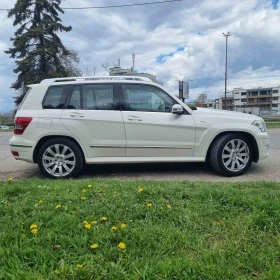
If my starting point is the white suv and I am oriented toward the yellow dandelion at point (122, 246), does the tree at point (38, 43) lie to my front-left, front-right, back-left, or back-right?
back-right

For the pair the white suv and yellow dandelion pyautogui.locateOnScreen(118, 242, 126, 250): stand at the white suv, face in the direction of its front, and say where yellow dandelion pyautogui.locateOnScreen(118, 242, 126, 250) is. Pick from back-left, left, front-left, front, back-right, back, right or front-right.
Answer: right

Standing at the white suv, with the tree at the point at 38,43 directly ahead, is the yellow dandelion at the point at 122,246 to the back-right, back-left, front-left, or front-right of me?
back-left

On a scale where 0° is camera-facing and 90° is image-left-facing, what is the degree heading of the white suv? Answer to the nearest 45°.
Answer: approximately 270°

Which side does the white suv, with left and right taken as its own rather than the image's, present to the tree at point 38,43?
left
